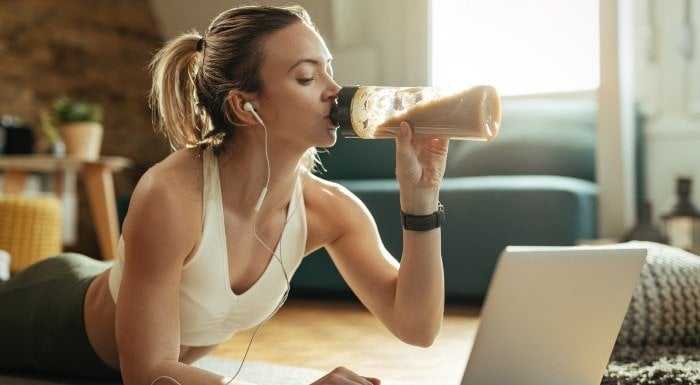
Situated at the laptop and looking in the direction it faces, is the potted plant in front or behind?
in front

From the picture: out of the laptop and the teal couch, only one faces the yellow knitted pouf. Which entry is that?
the laptop

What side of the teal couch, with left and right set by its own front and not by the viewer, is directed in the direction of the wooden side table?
right

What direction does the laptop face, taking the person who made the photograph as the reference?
facing away from the viewer and to the left of the viewer

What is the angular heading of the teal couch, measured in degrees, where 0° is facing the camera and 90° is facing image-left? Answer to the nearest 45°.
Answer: approximately 0°

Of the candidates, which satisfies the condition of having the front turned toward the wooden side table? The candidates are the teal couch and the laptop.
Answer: the laptop

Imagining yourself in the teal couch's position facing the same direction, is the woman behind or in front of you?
in front

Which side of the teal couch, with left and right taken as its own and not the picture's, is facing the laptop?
front

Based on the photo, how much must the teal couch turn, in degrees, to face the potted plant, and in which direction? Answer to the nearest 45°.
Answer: approximately 90° to its right

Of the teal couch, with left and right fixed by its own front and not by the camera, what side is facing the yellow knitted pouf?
right

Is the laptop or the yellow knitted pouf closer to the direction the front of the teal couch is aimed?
the laptop

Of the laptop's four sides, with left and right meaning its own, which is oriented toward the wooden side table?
front

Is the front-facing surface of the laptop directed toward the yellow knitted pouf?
yes

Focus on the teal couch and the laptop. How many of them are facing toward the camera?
1
